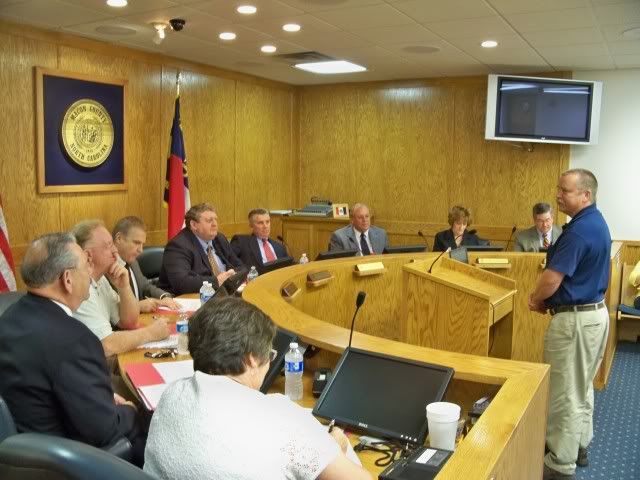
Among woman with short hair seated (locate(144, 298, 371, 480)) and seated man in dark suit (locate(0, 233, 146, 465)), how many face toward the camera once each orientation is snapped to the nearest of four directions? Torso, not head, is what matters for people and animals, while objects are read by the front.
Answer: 0

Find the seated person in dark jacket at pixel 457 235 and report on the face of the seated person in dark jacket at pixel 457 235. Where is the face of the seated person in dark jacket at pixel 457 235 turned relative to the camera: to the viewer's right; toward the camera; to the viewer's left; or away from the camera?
toward the camera

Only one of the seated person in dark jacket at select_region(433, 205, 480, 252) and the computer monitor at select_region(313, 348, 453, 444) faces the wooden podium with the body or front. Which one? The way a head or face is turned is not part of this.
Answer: the seated person in dark jacket

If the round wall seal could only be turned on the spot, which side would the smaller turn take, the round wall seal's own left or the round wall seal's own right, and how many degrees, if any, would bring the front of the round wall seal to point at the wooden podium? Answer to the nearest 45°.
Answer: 0° — it already faces it

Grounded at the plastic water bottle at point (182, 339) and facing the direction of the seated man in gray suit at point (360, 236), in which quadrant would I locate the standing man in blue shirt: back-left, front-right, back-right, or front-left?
front-right

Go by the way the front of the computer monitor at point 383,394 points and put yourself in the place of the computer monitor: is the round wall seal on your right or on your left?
on your right

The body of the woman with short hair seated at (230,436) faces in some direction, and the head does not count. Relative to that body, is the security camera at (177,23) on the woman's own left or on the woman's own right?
on the woman's own left

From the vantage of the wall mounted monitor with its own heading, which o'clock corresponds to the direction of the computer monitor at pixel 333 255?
The computer monitor is roughly at 1 o'clock from the wall mounted monitor.

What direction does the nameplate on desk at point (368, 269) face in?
toward the camera

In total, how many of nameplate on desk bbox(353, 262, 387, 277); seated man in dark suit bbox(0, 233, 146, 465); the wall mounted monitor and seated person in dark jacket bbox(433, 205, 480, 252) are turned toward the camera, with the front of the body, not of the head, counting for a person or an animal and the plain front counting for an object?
3

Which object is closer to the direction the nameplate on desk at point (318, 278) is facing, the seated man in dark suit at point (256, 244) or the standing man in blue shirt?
the standing man in blue shirt

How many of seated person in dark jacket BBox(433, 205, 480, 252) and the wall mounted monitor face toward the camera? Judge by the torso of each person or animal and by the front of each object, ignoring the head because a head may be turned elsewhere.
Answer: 2

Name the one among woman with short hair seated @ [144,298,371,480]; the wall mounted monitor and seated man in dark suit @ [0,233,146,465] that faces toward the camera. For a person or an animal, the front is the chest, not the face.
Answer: the wall mounted monitor

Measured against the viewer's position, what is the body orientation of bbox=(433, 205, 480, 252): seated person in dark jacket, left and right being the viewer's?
facing the viewer
